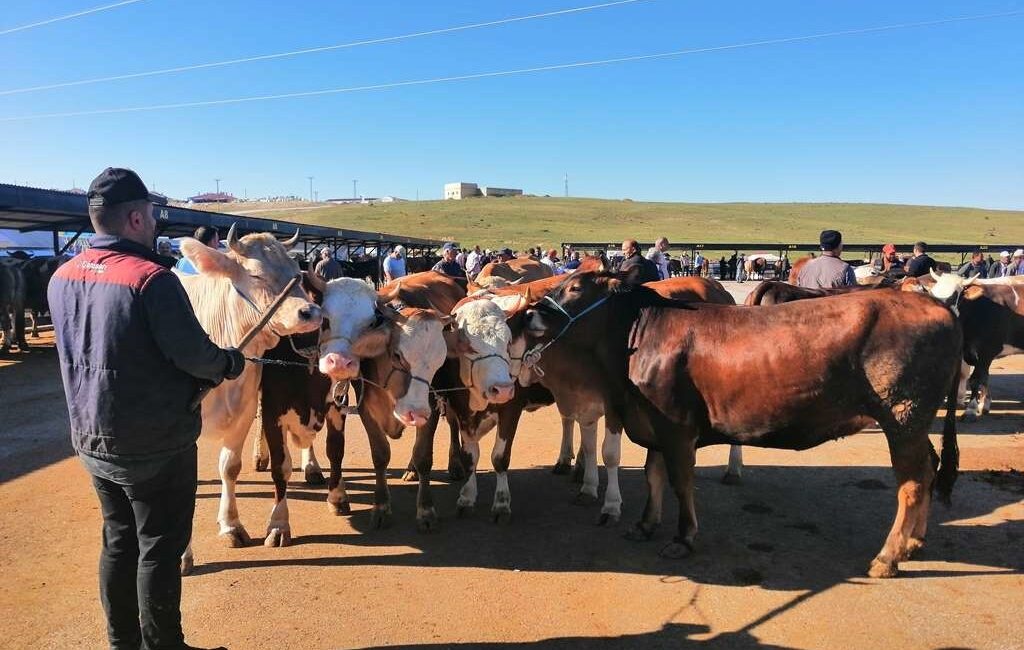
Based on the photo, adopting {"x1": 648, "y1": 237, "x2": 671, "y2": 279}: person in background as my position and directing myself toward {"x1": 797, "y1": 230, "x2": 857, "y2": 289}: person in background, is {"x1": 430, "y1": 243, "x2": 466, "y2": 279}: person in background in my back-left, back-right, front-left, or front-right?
back-right

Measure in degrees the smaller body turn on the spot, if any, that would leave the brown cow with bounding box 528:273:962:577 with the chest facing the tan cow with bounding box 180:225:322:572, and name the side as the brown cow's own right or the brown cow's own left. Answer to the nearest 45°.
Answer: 0° — it already faces it

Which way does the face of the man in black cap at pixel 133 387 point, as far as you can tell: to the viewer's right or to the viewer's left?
to the viewer's right

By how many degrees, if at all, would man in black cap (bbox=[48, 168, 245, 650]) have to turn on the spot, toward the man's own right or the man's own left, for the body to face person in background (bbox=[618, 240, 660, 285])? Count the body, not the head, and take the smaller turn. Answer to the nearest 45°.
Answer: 0° — they already face them

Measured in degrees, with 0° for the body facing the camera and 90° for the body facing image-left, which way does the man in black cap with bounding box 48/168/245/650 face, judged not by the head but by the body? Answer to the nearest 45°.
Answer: approximately 225°

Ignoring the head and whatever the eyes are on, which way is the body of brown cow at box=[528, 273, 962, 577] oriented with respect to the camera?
to the viewer's left
